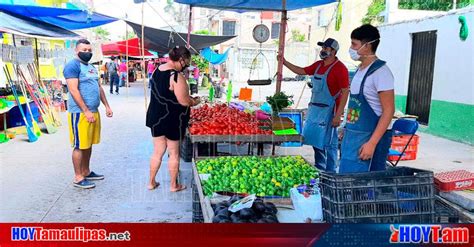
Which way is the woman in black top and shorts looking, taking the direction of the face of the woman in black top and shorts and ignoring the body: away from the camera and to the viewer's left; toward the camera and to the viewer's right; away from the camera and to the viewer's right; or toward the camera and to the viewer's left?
away from the camera and to the viewer's right

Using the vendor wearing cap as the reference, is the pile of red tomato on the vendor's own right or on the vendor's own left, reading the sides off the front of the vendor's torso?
on the vendor's own right

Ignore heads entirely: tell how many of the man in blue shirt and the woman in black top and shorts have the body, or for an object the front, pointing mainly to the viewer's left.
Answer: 0

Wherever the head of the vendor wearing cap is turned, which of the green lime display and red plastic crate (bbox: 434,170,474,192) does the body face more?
the green lime display

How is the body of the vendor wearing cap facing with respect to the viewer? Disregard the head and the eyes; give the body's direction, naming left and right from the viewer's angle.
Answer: facing the viewer and to the left of the viewer

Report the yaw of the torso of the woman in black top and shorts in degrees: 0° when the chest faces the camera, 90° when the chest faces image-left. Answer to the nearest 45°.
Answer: approximately 225°

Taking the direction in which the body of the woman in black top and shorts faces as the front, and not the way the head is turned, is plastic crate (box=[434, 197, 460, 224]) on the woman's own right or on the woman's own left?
on the woman's own right

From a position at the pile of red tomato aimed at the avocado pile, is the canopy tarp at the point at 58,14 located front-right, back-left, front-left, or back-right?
back-right

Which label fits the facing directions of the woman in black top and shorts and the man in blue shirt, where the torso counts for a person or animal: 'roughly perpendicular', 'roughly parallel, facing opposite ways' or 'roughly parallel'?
roughly perpendicular

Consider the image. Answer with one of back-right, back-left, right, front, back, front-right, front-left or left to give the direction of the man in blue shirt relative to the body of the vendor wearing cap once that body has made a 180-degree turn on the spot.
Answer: back-left

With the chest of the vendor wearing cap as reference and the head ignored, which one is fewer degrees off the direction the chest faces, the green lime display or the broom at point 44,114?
the green lime display

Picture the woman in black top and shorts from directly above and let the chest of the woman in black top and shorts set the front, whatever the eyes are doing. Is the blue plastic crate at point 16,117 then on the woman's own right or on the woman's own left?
on the woman's own left

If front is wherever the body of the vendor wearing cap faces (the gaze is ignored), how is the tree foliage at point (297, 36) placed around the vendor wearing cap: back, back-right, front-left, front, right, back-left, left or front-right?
back-right

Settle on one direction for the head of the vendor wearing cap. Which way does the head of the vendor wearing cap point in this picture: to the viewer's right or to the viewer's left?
to the viewer's left

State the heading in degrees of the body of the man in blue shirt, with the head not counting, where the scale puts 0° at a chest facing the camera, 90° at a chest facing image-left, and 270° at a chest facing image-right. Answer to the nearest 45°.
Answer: approximately 315°

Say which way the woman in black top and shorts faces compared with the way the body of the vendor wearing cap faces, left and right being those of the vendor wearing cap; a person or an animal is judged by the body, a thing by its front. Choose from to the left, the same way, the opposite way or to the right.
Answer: the opposite way
